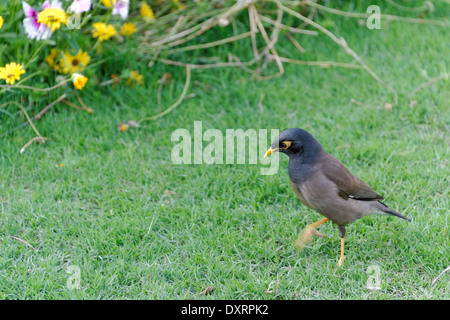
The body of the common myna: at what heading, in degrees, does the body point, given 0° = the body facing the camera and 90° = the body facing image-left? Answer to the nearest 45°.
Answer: approximately 90°

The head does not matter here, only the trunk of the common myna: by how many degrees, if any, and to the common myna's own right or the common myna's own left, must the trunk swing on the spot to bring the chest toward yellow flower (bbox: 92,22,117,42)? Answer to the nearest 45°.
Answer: approximately 45° to the common myna's own right

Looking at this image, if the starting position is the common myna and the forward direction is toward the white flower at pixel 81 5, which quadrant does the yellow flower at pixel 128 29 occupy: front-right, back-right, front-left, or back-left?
front-right

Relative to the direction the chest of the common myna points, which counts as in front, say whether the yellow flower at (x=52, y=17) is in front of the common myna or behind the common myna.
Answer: in front

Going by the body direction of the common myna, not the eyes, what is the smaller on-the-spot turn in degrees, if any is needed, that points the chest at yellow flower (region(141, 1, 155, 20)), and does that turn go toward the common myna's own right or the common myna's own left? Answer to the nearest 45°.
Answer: approximately 45° to the common myna's own right

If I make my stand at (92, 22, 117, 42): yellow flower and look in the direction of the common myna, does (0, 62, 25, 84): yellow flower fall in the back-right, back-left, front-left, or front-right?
front-right

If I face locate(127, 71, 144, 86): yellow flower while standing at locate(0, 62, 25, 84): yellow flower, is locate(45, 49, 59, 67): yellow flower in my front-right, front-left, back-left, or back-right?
front-left

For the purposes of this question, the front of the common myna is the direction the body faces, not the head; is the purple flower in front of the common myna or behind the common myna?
in front

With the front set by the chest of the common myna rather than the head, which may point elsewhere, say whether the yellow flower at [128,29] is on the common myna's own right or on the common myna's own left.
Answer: on the common myna's own right
